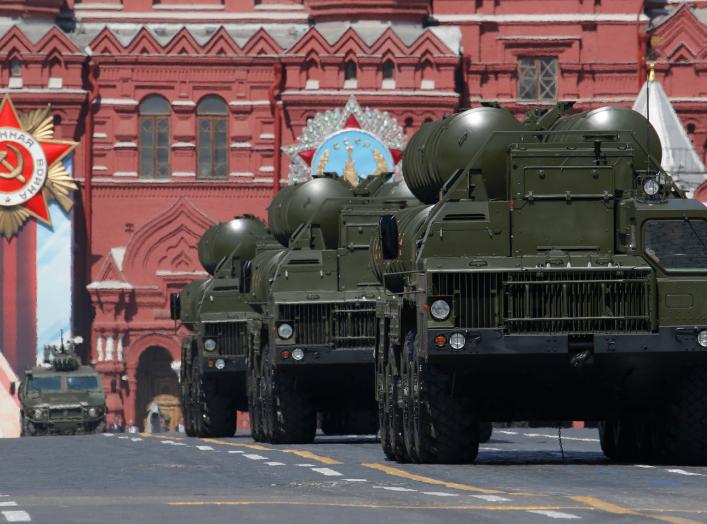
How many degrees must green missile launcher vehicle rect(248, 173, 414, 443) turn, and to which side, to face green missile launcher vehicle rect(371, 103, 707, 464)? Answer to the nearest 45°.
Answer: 0° — it already faces it

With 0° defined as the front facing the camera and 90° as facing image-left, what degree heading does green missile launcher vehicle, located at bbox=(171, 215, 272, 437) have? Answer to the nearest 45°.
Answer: approximately 0°

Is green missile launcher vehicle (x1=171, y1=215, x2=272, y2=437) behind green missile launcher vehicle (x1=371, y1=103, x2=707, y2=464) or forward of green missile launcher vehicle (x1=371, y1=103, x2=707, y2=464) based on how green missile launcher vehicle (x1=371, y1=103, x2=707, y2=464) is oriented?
behind

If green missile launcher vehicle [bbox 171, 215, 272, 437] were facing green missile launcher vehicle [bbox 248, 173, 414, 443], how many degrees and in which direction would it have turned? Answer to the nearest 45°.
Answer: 0° — it already faces it

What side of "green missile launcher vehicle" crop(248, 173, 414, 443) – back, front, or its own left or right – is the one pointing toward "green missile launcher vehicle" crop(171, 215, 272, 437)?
back

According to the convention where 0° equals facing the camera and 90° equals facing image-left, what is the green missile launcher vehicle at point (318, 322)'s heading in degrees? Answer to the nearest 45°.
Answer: approximately 0°

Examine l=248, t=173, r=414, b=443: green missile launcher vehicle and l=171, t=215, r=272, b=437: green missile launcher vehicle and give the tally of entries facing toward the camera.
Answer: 2
